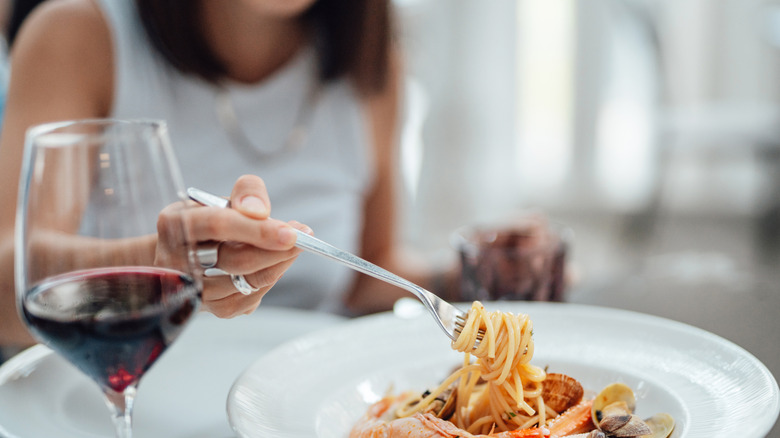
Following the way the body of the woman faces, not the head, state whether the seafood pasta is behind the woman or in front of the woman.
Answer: in front

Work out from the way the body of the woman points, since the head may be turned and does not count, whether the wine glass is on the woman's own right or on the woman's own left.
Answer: on the woman's own right

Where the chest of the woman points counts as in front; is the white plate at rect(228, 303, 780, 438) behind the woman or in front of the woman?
in front

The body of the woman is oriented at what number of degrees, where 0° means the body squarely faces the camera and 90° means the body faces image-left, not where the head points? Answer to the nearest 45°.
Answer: approximately 315°

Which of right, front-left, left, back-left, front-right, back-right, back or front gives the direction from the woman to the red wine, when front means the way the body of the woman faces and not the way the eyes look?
front-right
